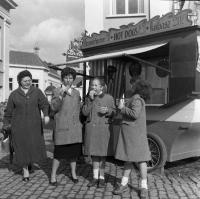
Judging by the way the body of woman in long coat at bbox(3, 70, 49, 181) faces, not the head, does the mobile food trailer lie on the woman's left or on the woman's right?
on the woman's left

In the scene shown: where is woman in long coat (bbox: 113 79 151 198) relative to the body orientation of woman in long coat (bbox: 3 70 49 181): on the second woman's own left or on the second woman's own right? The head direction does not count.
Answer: on the second woman's own left

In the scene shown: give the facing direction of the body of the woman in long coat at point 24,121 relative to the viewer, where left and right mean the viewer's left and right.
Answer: facing the viewer

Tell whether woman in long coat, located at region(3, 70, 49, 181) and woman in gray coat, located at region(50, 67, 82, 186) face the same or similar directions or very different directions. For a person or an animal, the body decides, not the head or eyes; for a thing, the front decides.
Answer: same or similar directions

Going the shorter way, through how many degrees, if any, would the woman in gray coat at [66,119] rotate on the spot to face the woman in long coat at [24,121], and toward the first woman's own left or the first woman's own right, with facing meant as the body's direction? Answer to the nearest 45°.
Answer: approximately 135° to the first woman's own right

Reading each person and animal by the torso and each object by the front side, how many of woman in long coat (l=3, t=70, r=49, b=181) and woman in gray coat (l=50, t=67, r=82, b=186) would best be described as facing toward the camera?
2

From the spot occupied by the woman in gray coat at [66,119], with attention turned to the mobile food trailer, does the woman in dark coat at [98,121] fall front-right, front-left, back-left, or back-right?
front-right

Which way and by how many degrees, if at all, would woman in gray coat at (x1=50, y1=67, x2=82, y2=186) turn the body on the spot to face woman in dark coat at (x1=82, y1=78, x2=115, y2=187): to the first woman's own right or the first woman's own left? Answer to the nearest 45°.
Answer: approximately 90° to the first woman's own left

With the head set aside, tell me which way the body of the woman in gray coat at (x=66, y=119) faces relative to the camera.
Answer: toward the camera

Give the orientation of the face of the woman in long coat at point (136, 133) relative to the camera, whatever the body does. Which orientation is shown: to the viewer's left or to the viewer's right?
to the viewer's left

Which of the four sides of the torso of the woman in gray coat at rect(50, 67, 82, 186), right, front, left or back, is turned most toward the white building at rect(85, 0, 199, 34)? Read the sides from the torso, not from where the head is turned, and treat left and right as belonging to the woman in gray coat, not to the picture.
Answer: back
